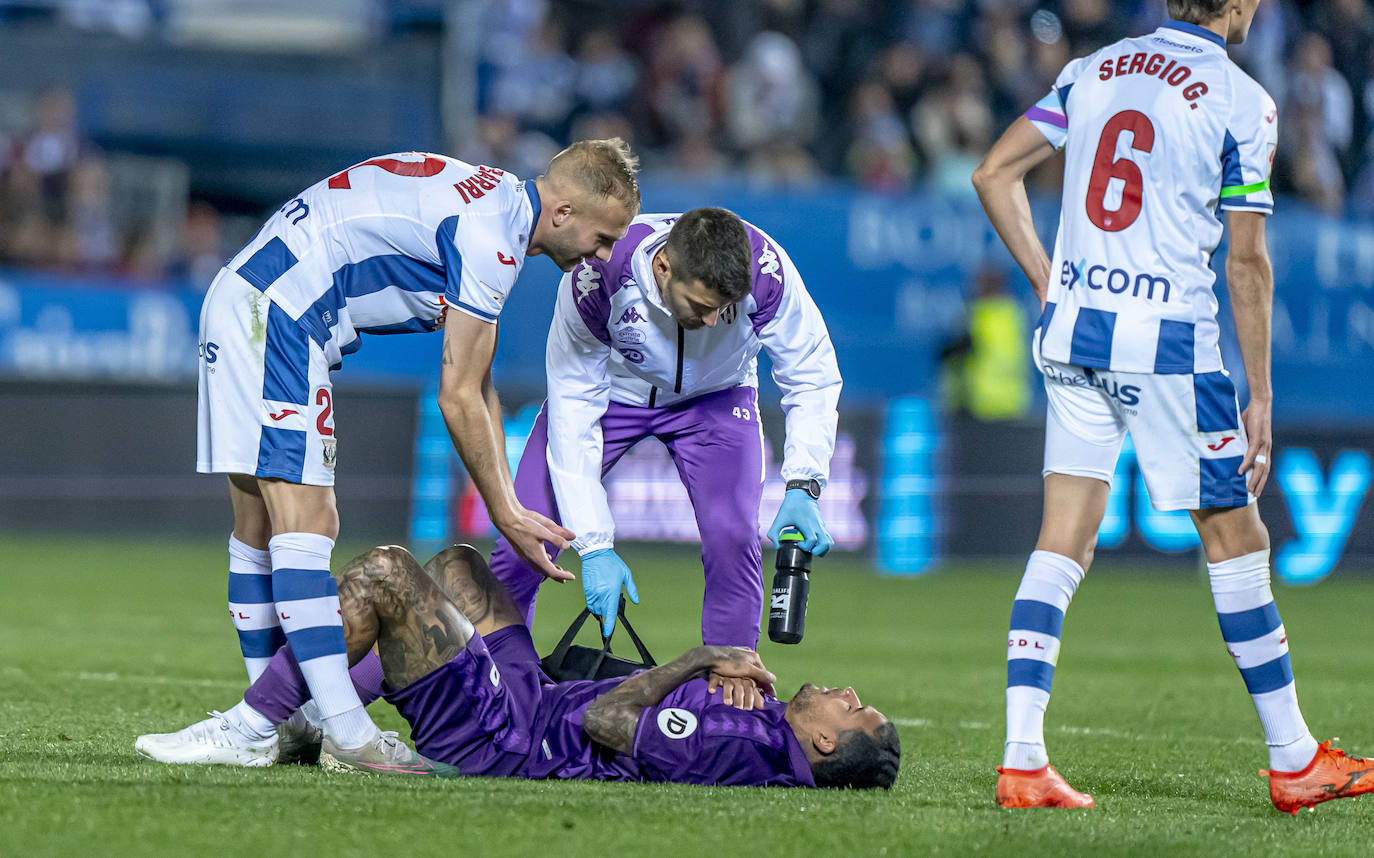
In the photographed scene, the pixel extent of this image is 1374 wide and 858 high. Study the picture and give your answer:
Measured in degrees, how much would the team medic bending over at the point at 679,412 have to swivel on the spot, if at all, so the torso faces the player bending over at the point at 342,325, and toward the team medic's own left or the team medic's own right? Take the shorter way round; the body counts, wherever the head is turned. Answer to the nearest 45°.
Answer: approximately 45° to the team medic's own right

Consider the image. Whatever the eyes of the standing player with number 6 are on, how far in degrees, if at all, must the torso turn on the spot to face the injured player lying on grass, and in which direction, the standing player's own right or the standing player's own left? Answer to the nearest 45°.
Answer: approximately 135° to the standing player's own left

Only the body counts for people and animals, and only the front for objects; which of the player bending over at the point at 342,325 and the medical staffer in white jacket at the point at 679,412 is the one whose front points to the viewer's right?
the player bending over at the point at 342,325

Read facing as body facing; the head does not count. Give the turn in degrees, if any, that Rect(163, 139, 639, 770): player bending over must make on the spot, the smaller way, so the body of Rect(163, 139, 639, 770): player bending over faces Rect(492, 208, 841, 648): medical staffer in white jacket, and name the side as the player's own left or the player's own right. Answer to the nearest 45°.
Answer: approximately 45° to the player's own left

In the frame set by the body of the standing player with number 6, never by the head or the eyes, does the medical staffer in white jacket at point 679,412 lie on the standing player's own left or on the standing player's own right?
on the standing player's own left

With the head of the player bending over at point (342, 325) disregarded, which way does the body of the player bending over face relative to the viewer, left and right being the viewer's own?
facing to the right of the viewer

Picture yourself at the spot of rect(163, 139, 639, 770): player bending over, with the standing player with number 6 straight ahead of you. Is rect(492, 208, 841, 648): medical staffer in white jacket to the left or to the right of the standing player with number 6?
left

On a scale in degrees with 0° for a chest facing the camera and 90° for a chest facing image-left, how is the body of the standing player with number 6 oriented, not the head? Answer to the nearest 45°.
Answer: approximately 225°

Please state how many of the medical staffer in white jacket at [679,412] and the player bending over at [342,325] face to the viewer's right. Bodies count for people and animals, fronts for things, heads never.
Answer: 1

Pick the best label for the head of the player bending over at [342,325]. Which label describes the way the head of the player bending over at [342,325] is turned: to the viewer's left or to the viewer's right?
to the viewer's right

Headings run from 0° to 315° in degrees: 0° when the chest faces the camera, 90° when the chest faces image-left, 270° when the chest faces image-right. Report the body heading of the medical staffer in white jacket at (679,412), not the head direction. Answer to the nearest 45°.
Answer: approximately 0°

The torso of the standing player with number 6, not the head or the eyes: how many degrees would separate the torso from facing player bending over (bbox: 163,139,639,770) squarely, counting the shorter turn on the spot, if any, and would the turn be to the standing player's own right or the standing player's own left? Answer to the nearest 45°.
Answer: approximately 135° to the standing player's own left
